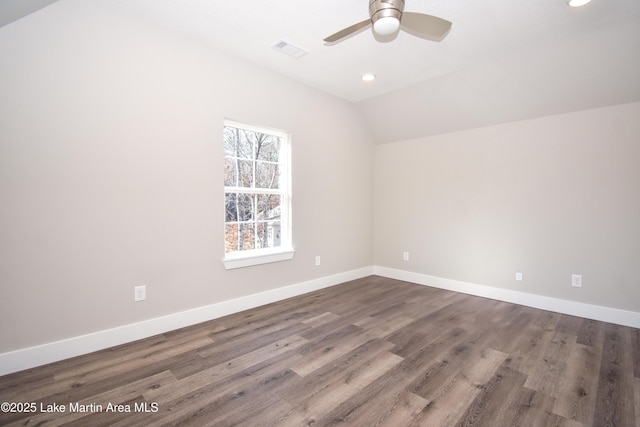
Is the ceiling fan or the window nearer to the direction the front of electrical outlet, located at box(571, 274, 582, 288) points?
the ceiling fan

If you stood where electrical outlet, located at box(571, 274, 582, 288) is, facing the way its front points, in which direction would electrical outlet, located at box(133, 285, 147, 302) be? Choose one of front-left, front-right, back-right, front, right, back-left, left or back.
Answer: front-right

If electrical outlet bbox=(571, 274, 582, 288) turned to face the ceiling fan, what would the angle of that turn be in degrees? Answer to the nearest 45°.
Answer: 0° — it already faces it

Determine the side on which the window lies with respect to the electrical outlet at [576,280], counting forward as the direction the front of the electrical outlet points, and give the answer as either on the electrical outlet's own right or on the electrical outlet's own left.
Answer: on the electrical outlet's own right

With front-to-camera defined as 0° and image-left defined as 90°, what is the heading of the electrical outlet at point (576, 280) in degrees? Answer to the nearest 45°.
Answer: approximately 0°

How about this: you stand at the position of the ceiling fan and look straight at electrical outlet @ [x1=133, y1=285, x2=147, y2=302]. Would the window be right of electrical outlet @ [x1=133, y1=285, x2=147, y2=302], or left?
right

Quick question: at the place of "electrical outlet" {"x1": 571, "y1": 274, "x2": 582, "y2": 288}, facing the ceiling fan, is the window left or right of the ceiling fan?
right
